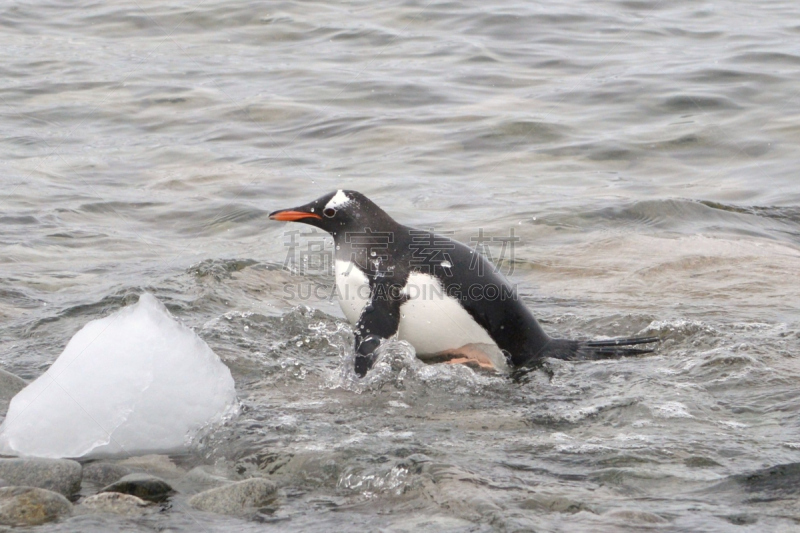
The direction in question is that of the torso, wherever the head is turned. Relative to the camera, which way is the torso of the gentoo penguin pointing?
to the viewer's left

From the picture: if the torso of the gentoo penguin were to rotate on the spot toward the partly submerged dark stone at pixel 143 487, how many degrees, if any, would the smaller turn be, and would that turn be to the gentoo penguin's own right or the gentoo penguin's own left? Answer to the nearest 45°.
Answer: approximately 45° to the gentoo penguin's own left

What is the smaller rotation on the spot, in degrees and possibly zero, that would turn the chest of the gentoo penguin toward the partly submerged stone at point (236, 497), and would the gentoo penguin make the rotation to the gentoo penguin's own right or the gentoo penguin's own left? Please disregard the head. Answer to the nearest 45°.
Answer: approximately 90° to the gentoo penguin's own left

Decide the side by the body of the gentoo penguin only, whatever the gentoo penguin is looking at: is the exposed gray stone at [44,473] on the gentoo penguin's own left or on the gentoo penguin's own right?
on the gentoo penguin's own left

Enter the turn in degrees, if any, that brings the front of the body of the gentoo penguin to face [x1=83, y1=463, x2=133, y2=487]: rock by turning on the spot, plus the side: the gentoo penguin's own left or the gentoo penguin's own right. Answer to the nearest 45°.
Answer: approximately 45° to the gentoo penguin's own left

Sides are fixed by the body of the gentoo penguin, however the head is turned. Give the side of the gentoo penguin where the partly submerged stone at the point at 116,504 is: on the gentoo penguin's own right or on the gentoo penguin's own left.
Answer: on the gentoo penguin's own left
